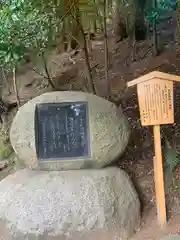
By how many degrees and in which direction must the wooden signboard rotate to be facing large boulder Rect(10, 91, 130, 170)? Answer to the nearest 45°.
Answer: approximately 90° to its right

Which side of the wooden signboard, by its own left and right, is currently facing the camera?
front

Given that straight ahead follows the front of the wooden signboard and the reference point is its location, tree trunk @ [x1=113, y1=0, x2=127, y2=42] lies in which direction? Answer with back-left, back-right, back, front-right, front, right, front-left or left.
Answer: back
